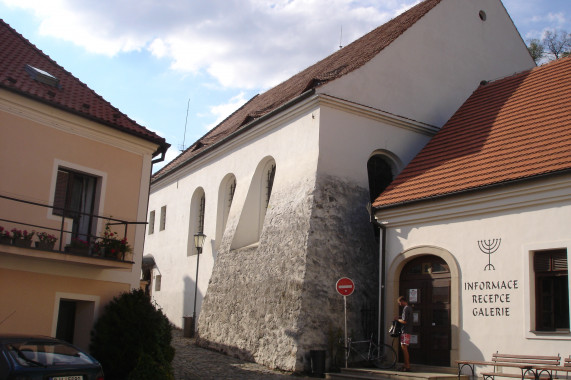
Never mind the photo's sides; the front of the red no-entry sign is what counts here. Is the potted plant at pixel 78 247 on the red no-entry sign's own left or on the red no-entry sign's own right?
on the red no-entry sign's own right

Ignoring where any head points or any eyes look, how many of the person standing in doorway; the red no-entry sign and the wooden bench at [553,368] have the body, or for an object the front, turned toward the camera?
2

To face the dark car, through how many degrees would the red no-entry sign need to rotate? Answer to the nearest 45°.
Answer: approximately 45° to its right

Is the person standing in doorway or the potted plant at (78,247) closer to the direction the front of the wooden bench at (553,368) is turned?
the potted plant

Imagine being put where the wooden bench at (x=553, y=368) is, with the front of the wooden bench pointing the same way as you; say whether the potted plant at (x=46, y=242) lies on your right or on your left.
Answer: on your right

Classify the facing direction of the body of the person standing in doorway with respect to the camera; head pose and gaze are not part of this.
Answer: to the viewer's left
